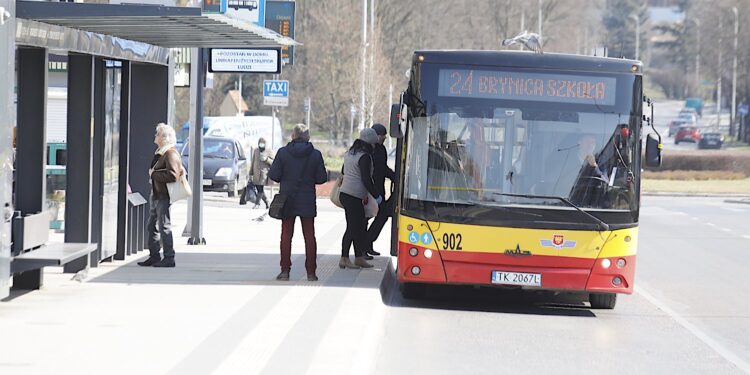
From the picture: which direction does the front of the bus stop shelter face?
to the viewer's right

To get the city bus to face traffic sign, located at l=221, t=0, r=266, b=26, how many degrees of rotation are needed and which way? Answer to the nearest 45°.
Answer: approximately 135° to its right

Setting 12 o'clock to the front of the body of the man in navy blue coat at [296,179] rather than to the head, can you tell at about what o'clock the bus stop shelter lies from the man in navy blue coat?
The bus stop shelter is roughly at 9 o'clock from the man in navy blue coat.

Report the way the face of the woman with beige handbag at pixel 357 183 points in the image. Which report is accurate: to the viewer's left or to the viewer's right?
to the viewer's right

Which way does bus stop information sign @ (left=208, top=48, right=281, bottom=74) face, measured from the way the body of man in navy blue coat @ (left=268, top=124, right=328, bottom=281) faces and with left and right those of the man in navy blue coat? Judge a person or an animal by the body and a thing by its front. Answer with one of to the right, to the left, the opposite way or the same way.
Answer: the opposite way

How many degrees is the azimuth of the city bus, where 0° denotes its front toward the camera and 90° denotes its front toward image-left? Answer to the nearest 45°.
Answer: approximately 0°

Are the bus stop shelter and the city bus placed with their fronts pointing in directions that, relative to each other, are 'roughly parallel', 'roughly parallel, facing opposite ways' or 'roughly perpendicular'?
roughly perpendicular

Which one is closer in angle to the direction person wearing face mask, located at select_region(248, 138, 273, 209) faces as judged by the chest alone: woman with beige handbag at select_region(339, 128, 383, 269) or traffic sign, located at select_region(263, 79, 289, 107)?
the woman with beige handbag

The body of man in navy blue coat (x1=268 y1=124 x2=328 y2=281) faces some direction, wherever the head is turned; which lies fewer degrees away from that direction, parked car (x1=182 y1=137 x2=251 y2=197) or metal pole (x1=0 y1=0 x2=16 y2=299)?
the parked car

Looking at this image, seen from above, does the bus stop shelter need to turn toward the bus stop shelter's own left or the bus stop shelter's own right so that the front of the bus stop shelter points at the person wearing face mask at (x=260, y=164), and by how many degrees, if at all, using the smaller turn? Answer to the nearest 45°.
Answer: approximately 90° to the bus stop shelter's own left

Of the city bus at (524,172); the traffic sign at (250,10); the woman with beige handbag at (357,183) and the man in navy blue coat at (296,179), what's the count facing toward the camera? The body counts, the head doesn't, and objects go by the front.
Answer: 2
